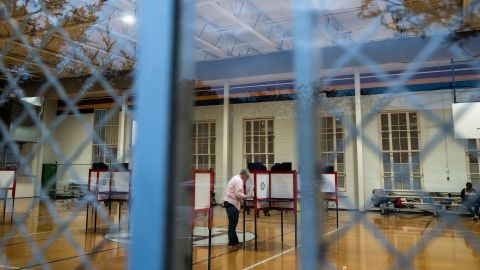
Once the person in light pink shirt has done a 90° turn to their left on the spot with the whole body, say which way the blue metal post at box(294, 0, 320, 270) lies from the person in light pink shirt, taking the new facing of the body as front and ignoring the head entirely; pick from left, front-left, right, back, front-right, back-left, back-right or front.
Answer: back

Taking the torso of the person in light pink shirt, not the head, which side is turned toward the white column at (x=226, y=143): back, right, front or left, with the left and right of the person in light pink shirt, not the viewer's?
left

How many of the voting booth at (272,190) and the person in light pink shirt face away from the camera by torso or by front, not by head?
0

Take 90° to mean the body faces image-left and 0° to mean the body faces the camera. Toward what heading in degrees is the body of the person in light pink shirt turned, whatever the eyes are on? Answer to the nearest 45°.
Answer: approximately 270°

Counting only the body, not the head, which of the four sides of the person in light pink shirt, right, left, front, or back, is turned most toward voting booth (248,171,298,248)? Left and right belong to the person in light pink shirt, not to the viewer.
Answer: front

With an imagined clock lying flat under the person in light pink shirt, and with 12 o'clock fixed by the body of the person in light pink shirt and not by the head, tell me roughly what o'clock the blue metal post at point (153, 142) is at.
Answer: The blue metal post is roughly at 3 o'clock from the person in light pink shirt.
